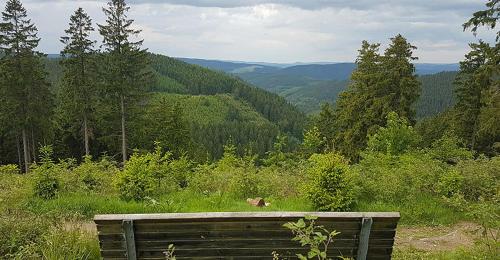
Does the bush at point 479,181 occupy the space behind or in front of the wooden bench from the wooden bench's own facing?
in front

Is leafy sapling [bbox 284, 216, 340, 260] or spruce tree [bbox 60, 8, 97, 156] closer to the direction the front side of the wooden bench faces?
the spruce tree

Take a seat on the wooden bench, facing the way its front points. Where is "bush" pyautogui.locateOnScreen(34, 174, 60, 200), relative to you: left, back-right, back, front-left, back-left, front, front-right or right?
front-left

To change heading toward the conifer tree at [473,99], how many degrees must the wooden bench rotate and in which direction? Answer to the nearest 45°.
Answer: approximately 45° to its right

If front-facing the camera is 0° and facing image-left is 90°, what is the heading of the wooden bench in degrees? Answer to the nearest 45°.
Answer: approximately 180°

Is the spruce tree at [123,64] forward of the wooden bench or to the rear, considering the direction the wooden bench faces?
forward

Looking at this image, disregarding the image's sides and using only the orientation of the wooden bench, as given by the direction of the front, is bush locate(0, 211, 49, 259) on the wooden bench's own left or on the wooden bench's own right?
on the wooden bench's own left

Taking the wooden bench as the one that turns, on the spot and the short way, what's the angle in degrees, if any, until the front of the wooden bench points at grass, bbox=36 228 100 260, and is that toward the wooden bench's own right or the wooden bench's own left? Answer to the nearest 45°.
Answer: approximately 45° to the wooden bench's own left

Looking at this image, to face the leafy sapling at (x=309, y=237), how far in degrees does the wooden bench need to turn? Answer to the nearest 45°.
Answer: approximately 135° to its right

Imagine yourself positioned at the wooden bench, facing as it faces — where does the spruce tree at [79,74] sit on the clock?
The spruce tree is roughly at 11 o'clock from the wooden bench.

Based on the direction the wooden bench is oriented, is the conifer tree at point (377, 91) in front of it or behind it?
in front

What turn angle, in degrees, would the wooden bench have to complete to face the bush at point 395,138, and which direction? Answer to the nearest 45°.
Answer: approximately 45° to its right

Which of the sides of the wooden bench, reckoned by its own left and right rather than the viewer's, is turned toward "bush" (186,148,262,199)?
front

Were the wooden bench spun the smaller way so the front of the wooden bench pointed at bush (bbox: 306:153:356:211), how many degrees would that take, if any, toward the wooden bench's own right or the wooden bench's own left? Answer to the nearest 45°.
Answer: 0° — it already faces it

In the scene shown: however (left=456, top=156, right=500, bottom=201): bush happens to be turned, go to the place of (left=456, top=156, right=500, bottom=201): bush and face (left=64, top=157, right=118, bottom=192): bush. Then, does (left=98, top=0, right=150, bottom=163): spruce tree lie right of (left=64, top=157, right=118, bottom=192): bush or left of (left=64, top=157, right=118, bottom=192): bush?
right

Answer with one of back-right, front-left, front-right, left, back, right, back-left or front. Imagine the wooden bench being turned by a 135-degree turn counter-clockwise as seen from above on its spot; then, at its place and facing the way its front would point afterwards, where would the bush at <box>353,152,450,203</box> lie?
back
